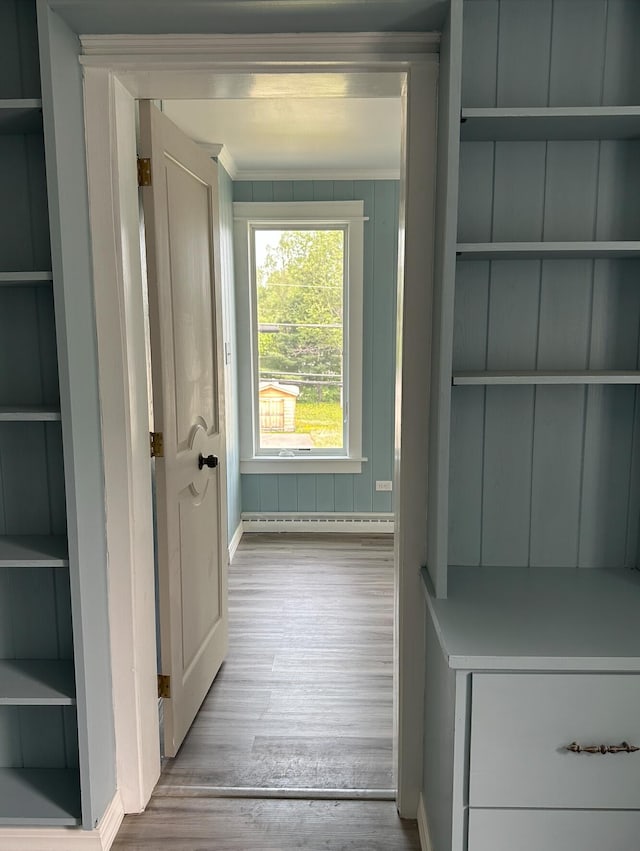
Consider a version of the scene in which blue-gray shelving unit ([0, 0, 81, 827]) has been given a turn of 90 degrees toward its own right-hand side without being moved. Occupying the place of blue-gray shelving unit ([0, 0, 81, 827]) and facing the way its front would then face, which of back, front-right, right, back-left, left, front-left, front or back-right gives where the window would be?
back-right

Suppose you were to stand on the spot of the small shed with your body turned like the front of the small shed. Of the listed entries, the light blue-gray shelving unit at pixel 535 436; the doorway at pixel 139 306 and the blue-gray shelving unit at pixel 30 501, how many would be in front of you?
3

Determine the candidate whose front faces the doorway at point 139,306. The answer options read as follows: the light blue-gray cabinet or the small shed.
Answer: the small shed

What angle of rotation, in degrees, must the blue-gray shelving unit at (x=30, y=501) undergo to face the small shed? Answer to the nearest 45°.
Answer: approximately 135° to its left

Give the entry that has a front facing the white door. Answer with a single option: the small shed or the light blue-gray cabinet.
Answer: the small shed
